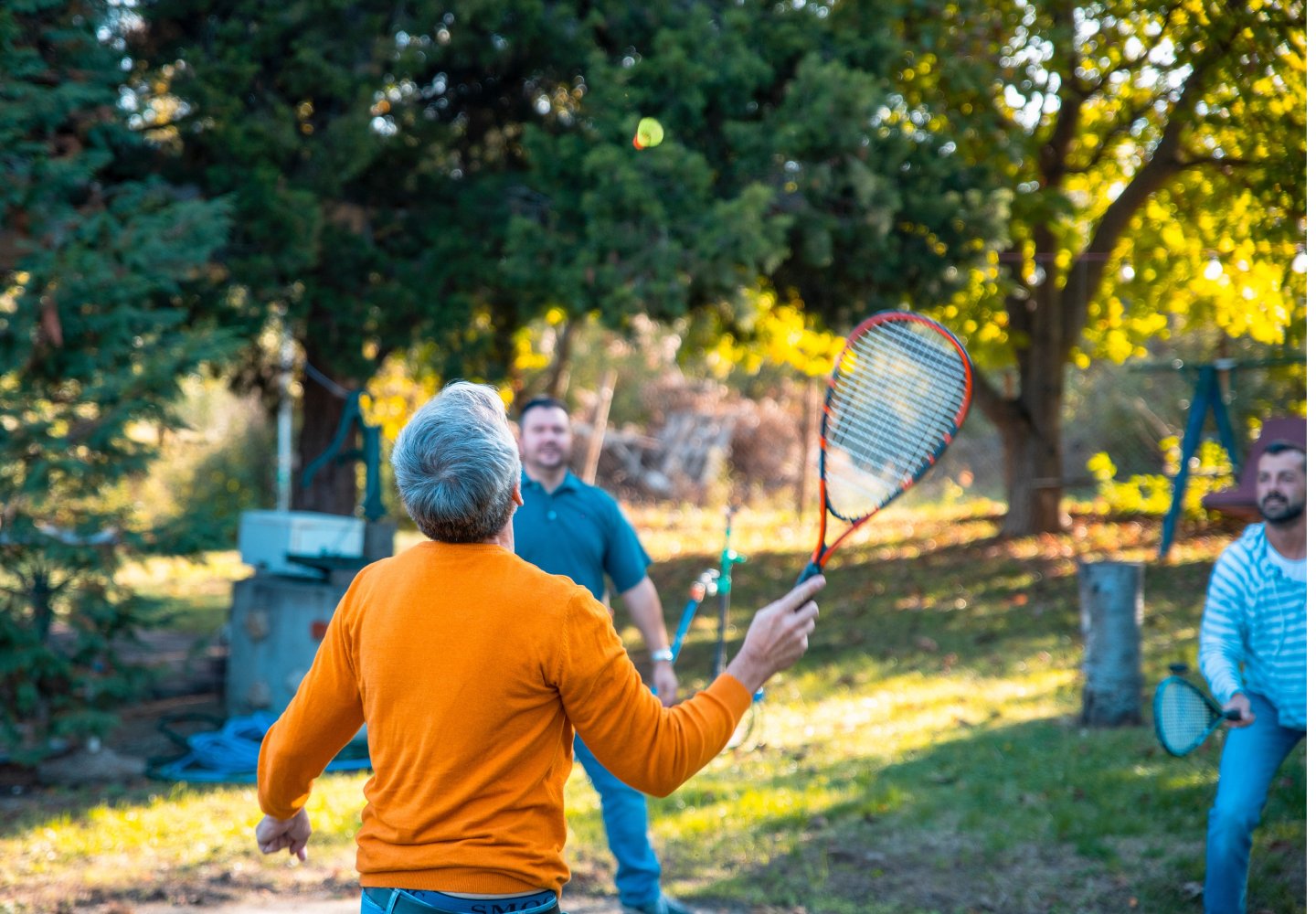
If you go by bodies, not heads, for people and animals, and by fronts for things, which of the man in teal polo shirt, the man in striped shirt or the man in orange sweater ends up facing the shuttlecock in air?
the man in orange sweater

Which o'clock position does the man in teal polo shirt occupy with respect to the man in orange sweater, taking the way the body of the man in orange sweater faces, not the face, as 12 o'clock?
The man in teal polo shirt is roughly at 12 o'clock from the man in orange sweater.

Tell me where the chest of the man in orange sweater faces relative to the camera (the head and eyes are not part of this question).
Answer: away from the camera

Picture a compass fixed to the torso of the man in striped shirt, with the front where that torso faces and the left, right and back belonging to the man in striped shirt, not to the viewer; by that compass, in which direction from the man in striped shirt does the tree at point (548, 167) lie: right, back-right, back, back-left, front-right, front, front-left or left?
back-right

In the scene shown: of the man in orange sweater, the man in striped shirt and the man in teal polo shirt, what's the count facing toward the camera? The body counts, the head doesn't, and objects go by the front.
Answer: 2

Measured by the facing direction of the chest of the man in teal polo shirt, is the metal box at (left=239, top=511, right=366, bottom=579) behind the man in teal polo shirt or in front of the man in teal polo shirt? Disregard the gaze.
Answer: behind

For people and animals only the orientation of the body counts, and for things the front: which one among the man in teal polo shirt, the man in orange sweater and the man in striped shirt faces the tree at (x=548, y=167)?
the man in orange sweater

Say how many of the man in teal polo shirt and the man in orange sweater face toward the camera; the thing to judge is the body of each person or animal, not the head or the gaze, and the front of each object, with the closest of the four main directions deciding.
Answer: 1

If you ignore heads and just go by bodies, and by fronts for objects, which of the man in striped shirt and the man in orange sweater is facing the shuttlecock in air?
the man in orange sweater

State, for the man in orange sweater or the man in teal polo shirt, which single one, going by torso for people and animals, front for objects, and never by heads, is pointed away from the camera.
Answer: the man in orange sweater

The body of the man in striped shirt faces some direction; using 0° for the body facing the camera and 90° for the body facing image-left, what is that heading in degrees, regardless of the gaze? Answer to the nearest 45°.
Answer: approximately 0°

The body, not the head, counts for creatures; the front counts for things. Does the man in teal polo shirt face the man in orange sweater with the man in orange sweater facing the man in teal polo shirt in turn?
yes
